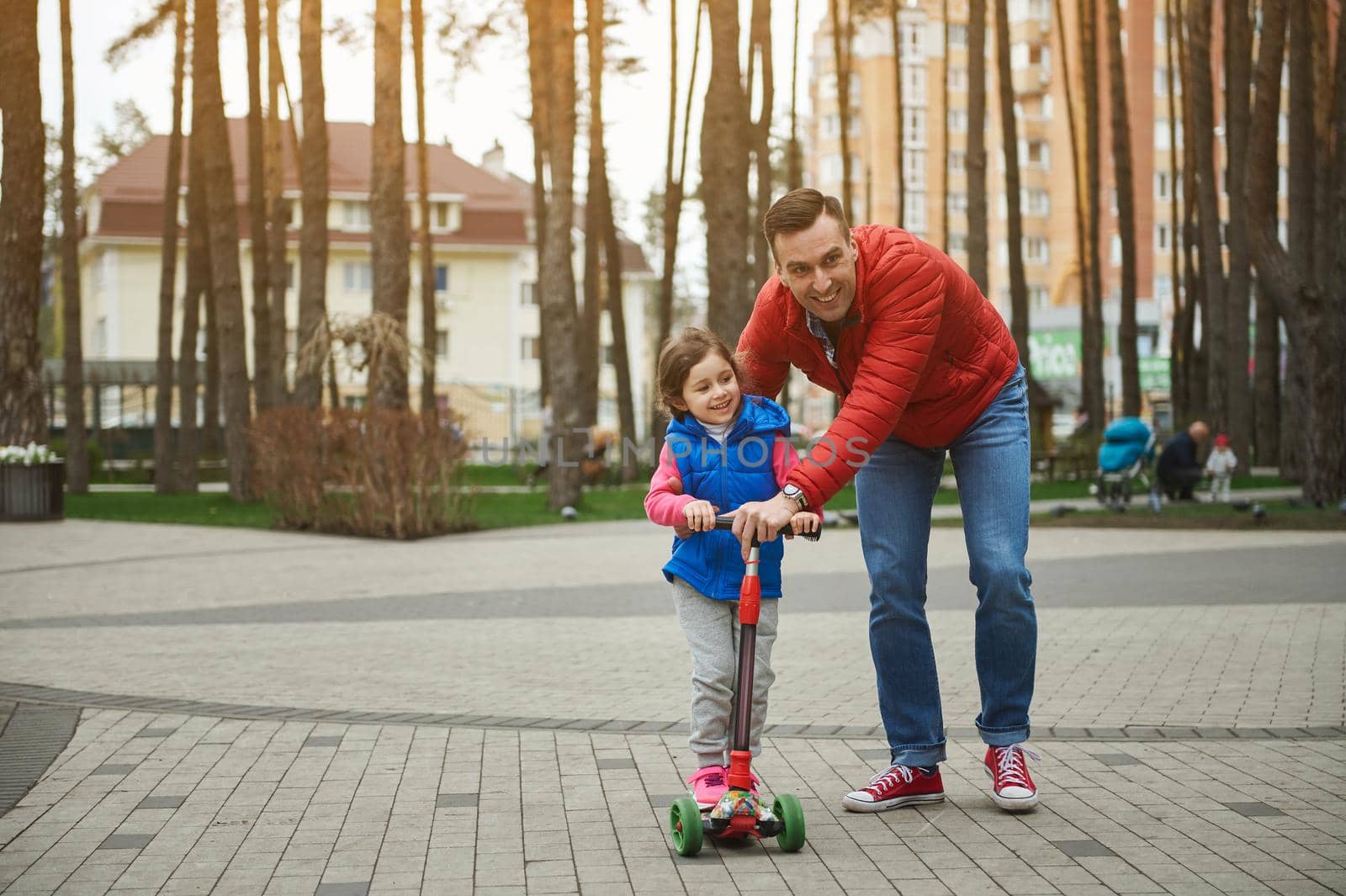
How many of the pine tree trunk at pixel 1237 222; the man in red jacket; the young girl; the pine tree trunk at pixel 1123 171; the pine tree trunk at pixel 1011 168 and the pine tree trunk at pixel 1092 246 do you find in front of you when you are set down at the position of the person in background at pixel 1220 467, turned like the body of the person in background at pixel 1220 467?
2

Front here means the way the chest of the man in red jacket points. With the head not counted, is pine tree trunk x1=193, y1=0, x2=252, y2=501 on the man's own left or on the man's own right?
on the man's own right

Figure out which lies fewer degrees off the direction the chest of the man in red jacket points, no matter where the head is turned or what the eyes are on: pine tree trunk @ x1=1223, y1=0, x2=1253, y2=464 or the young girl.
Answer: the young girl

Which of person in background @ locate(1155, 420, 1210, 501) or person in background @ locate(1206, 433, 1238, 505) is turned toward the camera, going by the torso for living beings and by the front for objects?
person in background @ locate(1206, 433, 1238, 505)

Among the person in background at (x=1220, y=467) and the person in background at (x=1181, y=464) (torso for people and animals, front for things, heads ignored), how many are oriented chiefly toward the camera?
1

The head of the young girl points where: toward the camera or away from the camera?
toward the camera

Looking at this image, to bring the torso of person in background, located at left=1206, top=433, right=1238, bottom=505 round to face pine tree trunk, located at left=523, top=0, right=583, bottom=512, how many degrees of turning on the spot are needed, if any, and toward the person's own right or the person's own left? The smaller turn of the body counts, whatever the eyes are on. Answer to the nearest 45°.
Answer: approximately 90° to the person's own right

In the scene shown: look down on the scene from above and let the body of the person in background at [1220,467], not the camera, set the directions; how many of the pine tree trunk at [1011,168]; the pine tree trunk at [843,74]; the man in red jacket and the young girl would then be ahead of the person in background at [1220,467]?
2

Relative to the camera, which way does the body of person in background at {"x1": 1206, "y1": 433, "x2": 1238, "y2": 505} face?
toward the camera

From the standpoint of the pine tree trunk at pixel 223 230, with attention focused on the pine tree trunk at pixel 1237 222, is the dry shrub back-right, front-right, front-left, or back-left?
front-right

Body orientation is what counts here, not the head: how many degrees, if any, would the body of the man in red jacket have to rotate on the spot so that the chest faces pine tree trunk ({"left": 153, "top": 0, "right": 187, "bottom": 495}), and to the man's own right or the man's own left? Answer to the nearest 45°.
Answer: approximately 90° to the man's own right

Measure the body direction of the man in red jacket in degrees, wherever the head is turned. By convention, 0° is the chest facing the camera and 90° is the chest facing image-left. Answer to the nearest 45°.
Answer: approximately 45°
